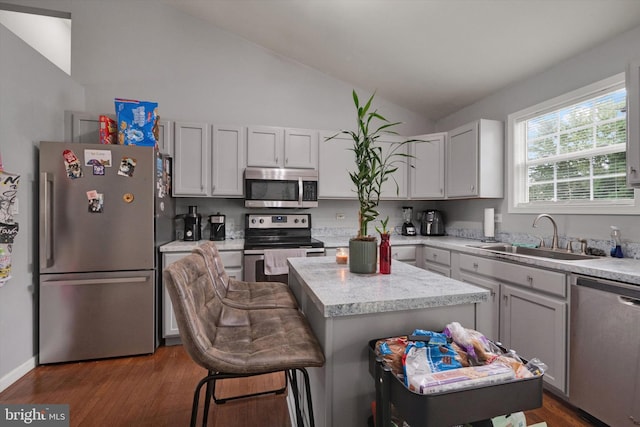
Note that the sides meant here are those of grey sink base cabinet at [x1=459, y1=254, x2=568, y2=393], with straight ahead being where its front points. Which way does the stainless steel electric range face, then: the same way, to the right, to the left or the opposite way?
to the left

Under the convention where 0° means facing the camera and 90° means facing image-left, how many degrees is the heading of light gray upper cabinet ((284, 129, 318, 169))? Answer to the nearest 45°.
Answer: approximately 0°

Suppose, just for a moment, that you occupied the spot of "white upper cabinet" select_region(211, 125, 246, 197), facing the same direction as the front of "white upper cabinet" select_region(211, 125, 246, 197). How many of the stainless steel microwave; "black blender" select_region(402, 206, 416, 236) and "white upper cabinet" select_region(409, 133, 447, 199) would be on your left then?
3

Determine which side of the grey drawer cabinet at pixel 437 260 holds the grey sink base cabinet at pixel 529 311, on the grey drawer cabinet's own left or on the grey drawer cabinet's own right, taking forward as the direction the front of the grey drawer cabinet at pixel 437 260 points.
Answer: on the grey drawer cabinet's own left

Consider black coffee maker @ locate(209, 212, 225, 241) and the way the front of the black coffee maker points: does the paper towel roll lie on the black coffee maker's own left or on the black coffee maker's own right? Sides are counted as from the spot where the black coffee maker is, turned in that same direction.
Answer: on the black coffee maker's own left

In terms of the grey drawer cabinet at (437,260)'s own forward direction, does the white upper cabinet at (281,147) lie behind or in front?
in front

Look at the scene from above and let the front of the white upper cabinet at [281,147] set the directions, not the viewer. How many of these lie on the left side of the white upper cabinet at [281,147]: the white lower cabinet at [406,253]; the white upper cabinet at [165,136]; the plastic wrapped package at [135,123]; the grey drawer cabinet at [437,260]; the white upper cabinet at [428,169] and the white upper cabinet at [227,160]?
3

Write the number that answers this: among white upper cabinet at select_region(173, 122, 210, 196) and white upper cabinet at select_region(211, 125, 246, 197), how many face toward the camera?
2

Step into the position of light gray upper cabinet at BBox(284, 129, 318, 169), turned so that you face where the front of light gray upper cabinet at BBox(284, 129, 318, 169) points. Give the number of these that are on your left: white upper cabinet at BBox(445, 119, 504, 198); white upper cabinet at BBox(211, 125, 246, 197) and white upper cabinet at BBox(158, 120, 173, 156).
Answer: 1

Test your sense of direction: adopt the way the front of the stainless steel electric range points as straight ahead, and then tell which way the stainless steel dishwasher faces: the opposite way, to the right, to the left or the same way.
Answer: to the right
